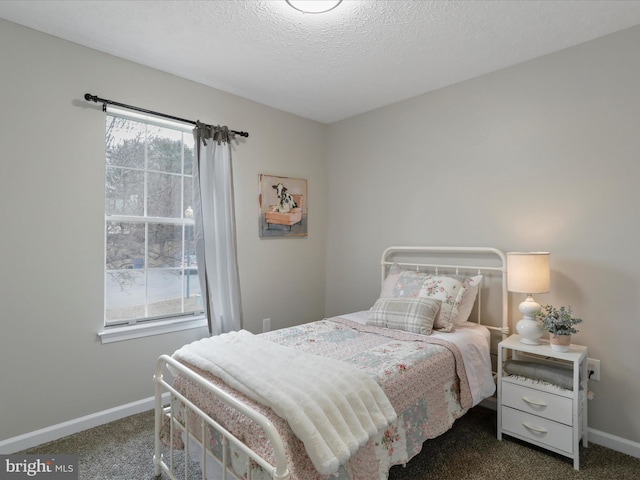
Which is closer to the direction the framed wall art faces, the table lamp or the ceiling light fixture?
the table lamp

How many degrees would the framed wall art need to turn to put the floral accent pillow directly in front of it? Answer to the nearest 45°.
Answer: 0° — it already faces it

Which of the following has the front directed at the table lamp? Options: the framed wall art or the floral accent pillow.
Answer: the framed wall art

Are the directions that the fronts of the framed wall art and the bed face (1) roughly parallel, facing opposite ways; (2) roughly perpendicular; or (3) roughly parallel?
roughly perpendicular

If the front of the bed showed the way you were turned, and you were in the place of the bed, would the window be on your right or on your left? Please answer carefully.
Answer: on your right

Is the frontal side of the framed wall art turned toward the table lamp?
yes

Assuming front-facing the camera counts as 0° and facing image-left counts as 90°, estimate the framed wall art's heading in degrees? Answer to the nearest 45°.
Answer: approximately 315°

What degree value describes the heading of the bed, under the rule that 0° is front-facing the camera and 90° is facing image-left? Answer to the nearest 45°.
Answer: approximately 45°
